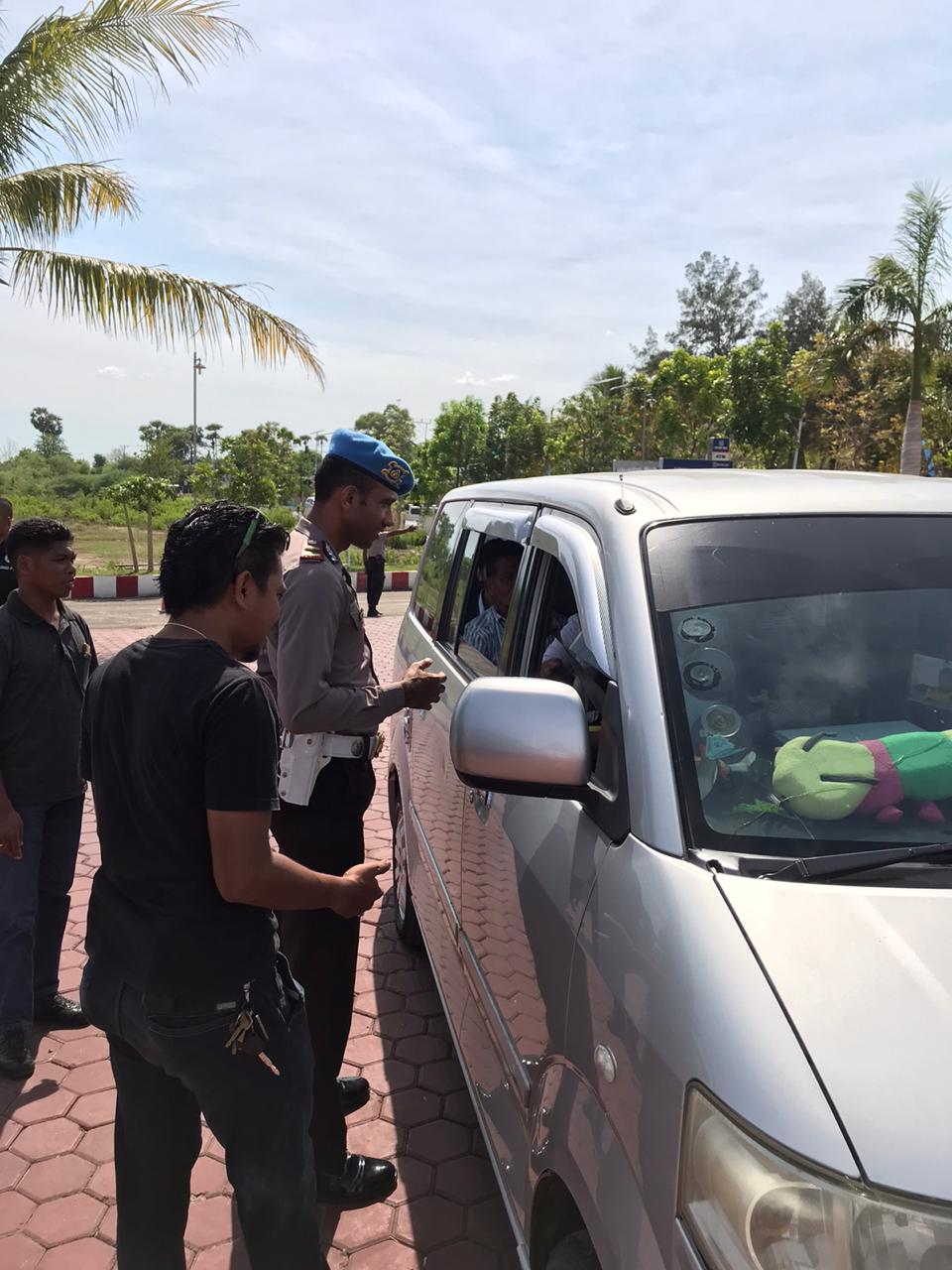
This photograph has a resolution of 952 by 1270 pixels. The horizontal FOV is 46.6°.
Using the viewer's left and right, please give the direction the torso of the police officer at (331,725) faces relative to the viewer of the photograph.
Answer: facing to the right of the viewer

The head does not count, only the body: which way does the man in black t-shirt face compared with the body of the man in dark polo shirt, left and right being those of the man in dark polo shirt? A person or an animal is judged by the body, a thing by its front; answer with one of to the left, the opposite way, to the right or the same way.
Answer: to the left

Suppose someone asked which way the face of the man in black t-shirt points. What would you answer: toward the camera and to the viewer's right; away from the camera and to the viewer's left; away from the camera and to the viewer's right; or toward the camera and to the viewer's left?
away from the camera and to the viewer's right

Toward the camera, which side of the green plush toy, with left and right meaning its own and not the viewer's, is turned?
left

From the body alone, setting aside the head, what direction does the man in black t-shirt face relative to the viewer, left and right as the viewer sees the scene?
facing away from the viewer and to the right of the viewer

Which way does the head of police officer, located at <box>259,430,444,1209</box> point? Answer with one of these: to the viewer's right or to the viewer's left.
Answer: to the viewer's right

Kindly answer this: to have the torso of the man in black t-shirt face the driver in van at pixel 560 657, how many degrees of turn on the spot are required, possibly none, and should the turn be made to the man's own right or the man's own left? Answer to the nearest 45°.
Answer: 0° — they already face them

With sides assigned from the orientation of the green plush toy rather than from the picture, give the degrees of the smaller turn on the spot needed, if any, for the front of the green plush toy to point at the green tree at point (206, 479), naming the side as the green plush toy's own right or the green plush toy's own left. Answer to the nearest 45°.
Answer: approximately 45° to the green plush toy's own right

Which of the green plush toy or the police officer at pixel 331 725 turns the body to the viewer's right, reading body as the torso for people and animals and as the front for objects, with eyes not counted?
the police officer

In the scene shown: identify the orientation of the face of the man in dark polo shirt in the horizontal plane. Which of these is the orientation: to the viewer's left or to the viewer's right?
to the viewer's right

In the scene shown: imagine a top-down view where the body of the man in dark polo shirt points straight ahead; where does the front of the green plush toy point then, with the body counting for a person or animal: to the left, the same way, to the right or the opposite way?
the opposite way

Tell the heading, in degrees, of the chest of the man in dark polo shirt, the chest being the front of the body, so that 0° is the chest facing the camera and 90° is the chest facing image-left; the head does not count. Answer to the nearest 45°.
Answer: approximately 315°

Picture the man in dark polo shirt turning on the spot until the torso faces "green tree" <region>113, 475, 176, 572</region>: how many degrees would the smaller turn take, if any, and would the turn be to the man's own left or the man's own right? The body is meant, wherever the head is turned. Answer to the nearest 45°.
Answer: approximately 135° to the man's own left
